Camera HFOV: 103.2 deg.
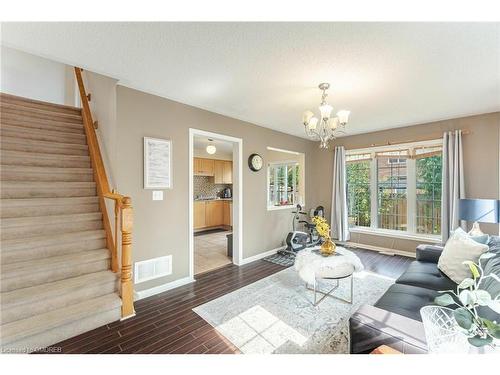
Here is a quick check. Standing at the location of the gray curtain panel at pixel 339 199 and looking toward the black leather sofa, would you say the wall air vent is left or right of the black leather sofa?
right

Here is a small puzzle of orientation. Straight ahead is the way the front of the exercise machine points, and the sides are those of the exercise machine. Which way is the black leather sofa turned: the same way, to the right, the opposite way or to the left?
to the right

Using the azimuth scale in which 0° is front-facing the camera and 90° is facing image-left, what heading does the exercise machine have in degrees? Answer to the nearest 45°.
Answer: approximately 45°

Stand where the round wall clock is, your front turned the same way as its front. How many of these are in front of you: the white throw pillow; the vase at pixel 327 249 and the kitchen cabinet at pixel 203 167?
2

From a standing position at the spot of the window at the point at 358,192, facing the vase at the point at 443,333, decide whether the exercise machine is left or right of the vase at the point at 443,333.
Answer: right

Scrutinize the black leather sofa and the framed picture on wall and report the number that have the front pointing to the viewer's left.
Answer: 1

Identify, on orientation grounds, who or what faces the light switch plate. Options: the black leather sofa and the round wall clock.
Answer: the black leather sofa

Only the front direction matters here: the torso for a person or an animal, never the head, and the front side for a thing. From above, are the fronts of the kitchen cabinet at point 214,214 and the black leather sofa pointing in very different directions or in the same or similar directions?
very different directions
